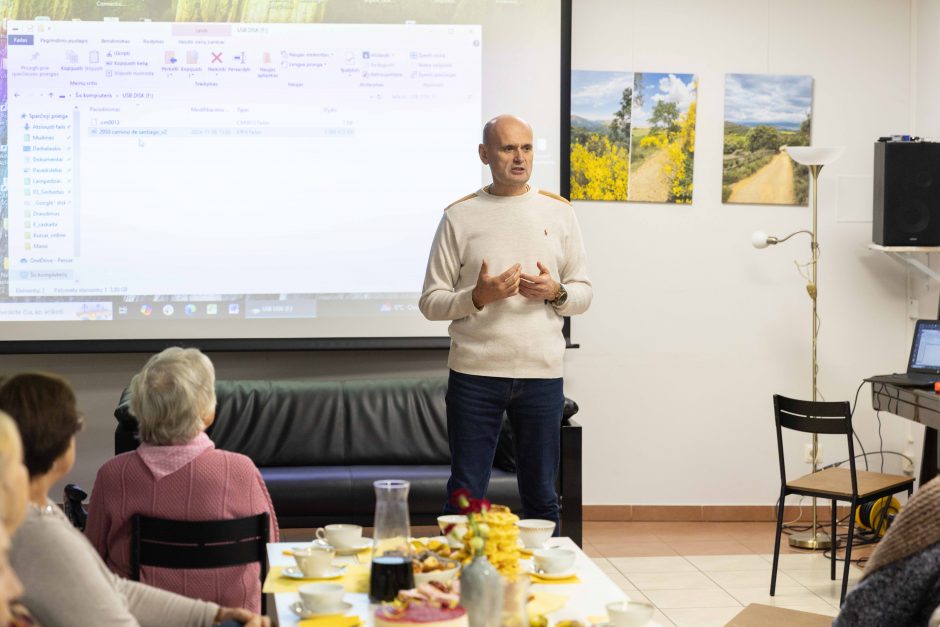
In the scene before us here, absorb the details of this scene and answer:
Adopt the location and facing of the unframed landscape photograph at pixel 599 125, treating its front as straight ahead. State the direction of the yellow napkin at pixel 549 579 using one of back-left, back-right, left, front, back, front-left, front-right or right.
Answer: front

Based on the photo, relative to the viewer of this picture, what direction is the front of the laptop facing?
facing the viewer and to the left of the viewer

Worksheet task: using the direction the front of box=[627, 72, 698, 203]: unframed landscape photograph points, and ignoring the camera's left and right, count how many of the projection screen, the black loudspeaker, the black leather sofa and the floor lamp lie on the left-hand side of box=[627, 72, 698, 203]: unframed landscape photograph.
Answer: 2

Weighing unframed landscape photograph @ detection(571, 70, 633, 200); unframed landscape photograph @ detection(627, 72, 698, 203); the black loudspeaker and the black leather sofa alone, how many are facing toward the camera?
4

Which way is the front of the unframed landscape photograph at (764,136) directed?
toward the camera

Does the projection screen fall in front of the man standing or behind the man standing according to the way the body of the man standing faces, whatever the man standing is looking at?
behind

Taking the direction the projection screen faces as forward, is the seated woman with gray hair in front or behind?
in front

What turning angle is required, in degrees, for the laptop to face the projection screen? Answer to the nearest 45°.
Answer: approximately 45° to its right

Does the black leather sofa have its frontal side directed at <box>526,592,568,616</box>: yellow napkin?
yes

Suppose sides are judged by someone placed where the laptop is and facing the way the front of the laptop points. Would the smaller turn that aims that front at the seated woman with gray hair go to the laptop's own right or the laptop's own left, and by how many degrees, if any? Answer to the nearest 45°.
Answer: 0° — it already faces them

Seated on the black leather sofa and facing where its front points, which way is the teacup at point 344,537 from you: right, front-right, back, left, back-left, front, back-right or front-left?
front

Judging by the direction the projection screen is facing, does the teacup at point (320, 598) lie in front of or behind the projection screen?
in front

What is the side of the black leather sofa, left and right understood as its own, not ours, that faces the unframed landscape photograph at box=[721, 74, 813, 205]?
left

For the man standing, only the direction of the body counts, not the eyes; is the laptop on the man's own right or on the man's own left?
on the man's own left

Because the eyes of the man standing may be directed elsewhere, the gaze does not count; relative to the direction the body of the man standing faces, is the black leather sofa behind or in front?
behind

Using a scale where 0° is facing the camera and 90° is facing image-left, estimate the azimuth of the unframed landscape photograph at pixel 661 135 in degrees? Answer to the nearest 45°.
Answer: approximately 0°

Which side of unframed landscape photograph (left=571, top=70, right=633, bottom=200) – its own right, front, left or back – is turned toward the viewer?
front

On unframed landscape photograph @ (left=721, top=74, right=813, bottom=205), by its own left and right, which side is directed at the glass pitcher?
front

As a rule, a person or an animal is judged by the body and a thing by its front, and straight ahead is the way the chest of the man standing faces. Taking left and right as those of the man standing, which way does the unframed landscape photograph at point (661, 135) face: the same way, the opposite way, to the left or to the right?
the same way

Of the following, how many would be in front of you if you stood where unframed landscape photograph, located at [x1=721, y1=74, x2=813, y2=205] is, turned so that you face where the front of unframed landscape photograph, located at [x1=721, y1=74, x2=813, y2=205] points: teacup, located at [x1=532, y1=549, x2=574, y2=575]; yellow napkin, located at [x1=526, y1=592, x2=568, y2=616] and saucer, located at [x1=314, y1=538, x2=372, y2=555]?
3

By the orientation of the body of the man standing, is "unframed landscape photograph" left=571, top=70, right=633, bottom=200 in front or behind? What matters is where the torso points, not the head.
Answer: behind

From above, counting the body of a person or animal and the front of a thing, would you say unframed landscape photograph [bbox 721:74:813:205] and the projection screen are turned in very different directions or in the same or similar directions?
same or similar directions
